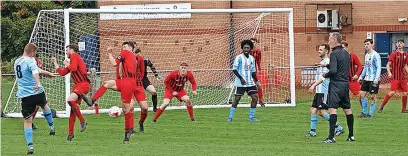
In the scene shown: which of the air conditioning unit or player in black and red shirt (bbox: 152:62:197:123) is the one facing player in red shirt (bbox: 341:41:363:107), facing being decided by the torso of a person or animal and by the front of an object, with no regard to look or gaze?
the air conditioning unit

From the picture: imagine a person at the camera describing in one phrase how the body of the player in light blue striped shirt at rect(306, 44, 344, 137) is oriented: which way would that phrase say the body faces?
to the viewer's left

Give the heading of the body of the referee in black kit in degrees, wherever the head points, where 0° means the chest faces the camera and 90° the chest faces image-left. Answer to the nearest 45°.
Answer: approximately 135°

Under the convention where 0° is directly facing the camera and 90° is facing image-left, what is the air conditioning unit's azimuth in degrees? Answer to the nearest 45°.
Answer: approximately 0°

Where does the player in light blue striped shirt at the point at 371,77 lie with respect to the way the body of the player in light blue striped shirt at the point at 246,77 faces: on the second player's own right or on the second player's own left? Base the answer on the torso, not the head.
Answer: on the second player's own left
